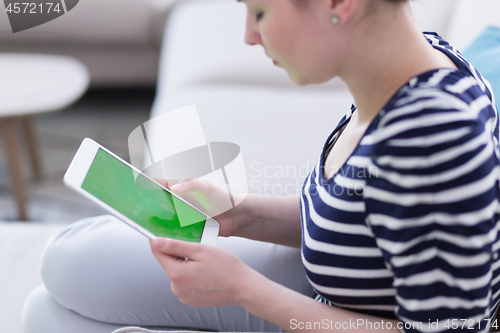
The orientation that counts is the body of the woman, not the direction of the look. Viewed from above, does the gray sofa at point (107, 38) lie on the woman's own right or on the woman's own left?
on the woman's own right

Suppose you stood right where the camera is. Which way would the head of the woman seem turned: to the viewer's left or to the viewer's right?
to the viewer's left

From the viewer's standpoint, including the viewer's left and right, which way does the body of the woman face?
facing to the left of the viewer

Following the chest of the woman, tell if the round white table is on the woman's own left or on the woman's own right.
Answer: on the woman's own right
